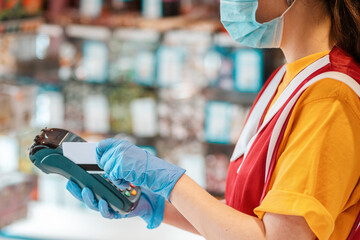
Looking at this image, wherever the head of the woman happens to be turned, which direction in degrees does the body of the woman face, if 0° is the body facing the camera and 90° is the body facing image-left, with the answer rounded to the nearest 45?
approximately 90°

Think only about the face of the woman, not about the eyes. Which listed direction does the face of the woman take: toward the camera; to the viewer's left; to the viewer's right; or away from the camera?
to the viewer's left
